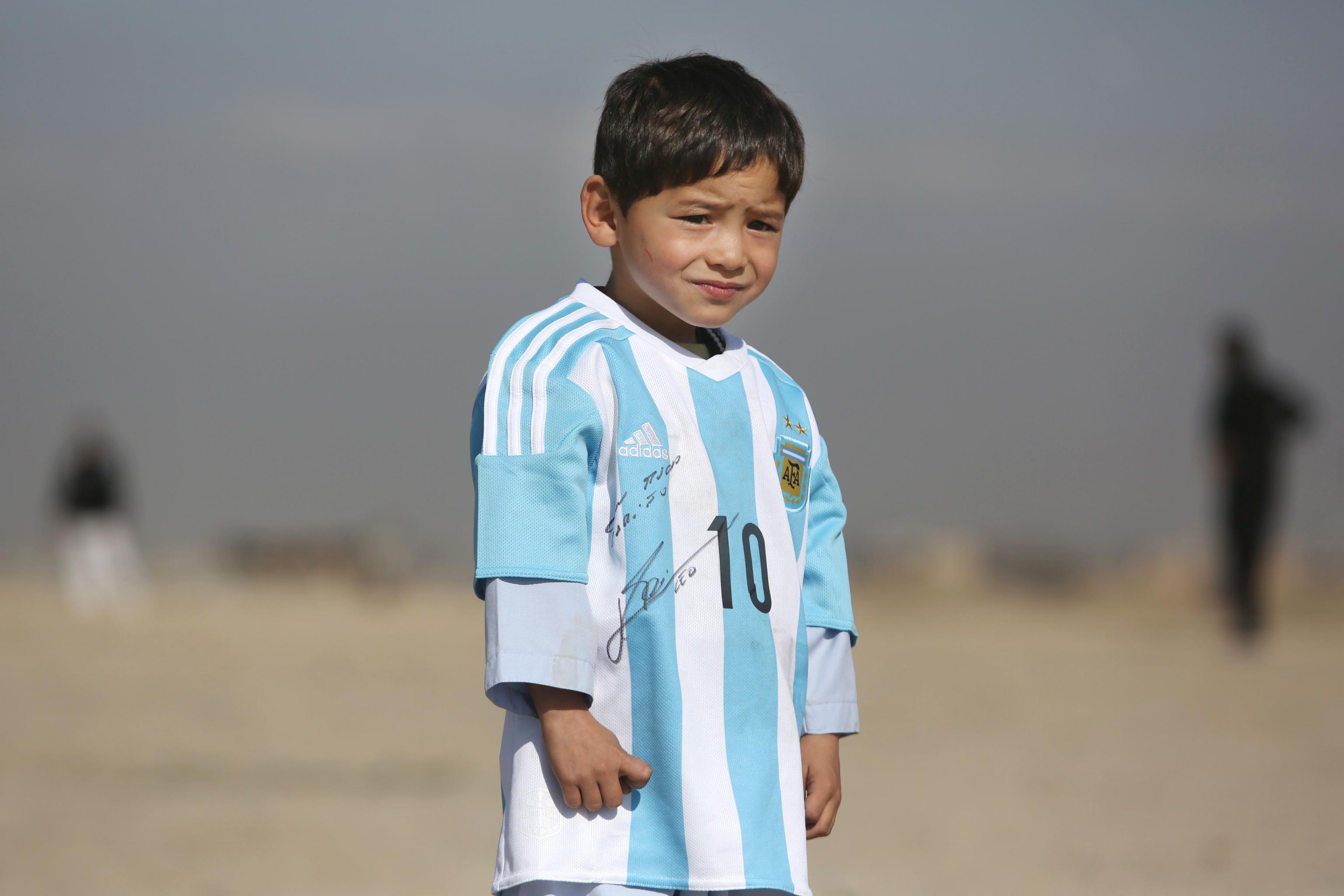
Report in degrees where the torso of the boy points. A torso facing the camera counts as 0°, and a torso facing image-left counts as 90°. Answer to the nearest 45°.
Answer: approximately 315°

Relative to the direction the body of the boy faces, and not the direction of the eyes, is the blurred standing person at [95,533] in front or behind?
behind

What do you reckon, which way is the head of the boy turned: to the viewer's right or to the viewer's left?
to the viewer's right

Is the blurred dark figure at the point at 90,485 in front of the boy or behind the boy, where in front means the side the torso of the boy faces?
behind

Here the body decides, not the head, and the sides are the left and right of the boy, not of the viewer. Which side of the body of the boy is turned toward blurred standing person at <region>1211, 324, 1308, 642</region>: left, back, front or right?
left
